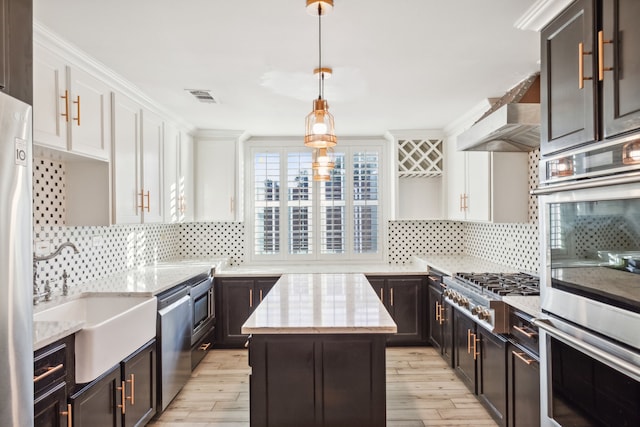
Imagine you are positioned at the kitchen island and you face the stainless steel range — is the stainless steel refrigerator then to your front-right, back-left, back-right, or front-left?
back-right

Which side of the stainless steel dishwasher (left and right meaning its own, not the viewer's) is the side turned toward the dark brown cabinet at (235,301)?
left

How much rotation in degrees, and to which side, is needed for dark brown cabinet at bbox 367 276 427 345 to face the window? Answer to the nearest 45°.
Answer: approximately 135° to its right

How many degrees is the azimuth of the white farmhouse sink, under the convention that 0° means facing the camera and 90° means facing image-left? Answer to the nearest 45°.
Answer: approximately 315°

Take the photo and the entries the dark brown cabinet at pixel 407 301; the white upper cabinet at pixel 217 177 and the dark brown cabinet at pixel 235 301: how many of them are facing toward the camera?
3

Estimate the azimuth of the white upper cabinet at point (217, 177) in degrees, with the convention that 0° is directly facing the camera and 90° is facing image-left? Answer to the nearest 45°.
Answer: approximately 0°

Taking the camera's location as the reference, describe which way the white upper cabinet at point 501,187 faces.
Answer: facing the viewer and to the left of the viewer

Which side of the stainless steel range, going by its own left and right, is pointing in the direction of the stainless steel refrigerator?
front

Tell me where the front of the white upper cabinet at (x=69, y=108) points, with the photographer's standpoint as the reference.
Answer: facing the viewer and to the right of the viewer

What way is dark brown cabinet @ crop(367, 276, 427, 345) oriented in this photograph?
toward the camera

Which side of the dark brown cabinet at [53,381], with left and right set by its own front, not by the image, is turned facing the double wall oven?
front

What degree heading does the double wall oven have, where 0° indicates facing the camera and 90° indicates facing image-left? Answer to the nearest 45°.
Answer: approximately 45°

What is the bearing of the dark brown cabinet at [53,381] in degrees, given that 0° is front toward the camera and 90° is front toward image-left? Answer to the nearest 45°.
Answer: approximately 315°

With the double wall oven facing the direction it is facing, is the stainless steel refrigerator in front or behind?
in front

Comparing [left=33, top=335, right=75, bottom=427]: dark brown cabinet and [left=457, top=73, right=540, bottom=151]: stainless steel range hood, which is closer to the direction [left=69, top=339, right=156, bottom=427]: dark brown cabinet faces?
the stainless steel range hood
